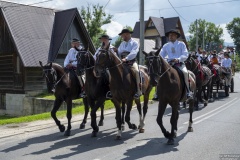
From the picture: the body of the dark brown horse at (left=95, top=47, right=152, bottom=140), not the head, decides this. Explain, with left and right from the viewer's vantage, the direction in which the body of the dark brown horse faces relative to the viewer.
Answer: facing the viewer and to the left of the viewer

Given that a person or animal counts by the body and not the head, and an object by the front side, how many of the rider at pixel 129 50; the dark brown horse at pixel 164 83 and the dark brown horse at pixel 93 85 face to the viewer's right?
0

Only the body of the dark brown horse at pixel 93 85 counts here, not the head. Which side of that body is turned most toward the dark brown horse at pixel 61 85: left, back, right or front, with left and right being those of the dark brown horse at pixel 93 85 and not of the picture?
right

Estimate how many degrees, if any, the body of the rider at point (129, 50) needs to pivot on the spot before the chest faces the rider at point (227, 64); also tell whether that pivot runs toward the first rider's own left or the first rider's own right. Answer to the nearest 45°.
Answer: approximately 180°

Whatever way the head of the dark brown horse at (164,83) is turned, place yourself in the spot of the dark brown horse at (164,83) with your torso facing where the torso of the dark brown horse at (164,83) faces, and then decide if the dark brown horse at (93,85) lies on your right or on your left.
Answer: on your right

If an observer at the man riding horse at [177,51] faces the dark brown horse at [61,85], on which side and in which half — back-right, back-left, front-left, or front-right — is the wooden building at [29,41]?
front-right

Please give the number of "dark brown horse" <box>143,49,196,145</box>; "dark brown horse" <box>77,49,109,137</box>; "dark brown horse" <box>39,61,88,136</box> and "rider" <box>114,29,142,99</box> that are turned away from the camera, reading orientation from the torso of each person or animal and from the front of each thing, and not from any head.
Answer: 0

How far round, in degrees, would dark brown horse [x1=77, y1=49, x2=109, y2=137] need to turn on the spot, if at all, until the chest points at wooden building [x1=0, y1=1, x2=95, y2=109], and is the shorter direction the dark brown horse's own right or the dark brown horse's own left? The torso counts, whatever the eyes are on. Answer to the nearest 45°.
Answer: approximately 135° to the dark brown horse's own right

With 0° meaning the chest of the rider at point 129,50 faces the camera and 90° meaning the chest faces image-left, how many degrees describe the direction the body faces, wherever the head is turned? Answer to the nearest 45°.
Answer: approximately 45°

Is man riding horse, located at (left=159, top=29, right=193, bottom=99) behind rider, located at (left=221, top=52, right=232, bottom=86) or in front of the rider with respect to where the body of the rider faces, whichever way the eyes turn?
in front

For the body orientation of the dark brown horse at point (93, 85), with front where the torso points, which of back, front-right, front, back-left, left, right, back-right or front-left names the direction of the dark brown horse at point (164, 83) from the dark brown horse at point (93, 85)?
left

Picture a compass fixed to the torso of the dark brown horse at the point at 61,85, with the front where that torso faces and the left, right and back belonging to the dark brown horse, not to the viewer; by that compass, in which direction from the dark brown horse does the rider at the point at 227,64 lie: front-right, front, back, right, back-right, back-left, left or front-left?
back

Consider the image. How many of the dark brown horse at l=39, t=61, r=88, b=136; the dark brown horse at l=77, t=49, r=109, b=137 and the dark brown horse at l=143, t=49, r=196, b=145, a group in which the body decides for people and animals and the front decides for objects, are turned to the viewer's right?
0
